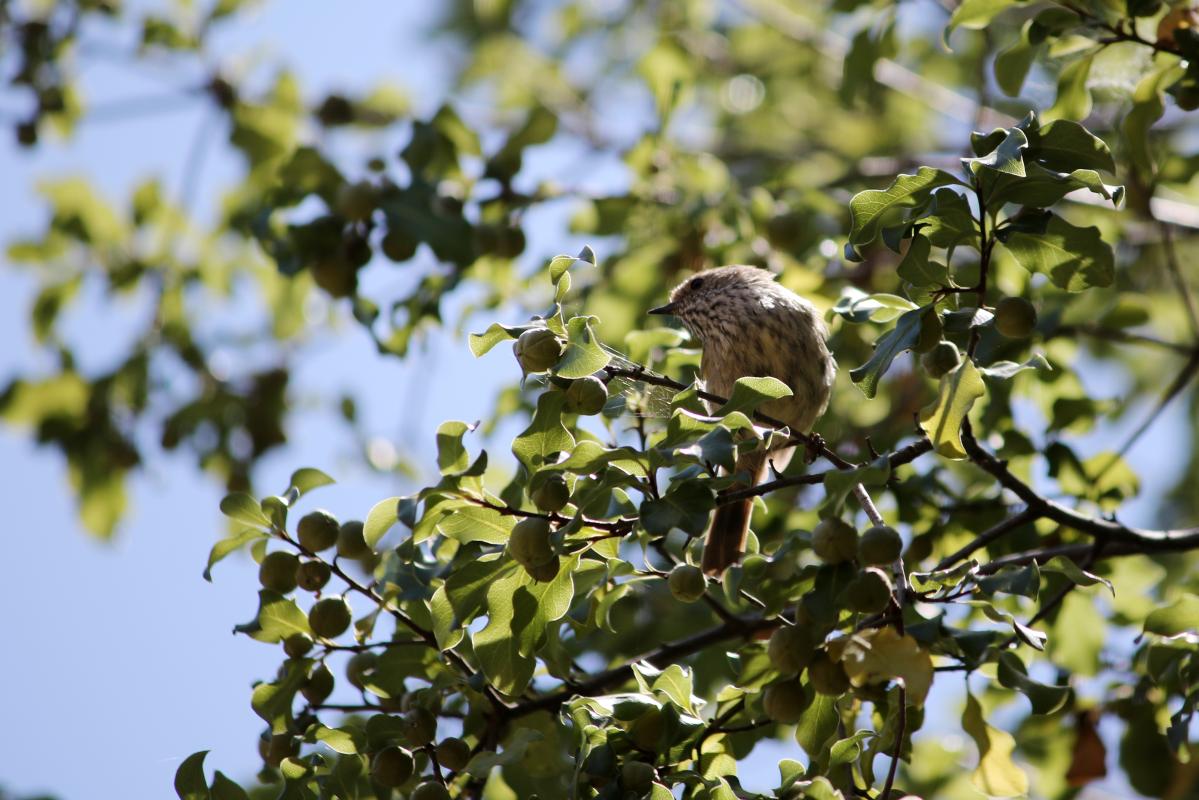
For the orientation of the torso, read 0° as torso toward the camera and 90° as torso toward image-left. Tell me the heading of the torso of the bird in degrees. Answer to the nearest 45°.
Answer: approximately 45°

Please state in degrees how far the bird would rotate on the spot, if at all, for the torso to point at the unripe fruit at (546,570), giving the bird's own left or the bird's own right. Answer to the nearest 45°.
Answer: approximately 45° to the bird's own left
